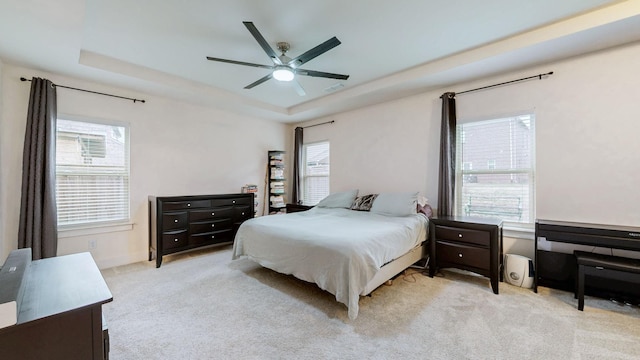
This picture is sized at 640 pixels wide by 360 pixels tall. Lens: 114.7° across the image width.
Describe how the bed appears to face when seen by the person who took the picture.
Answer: facing the viewer and to the left of the viewer

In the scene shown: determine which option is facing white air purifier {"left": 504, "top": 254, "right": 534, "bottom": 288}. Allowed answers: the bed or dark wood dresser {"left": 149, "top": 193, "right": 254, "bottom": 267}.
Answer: the dark wood dresser

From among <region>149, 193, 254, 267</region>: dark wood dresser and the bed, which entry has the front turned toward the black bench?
the dark wood dresser

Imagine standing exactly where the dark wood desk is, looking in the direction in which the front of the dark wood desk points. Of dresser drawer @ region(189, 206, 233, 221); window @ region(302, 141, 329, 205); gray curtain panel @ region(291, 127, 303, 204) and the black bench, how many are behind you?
0

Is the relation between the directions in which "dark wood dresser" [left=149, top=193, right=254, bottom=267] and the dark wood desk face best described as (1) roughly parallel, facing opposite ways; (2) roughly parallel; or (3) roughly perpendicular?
roughly perpendicular

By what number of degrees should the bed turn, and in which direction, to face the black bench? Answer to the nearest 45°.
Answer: approximately 135° to its left

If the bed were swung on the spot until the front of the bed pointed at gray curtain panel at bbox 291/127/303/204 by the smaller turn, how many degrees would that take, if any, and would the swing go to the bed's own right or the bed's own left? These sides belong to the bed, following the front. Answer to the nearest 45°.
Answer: approximately 135° to the bed's own right

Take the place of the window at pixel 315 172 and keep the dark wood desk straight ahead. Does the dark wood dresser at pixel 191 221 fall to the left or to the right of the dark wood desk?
right

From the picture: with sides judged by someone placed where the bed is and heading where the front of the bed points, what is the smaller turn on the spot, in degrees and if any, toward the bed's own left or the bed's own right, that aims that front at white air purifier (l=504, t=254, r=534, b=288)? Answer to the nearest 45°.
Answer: approximately 135° to the bed's own left

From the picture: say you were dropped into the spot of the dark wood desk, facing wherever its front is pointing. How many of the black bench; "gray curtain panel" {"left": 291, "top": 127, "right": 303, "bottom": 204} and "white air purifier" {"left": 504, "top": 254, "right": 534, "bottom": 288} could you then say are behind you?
0

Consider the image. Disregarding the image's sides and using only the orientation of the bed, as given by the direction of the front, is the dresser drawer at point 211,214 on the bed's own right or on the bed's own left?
on the bed's own right

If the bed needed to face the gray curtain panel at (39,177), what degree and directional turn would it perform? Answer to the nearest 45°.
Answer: approximately 45° to its right
